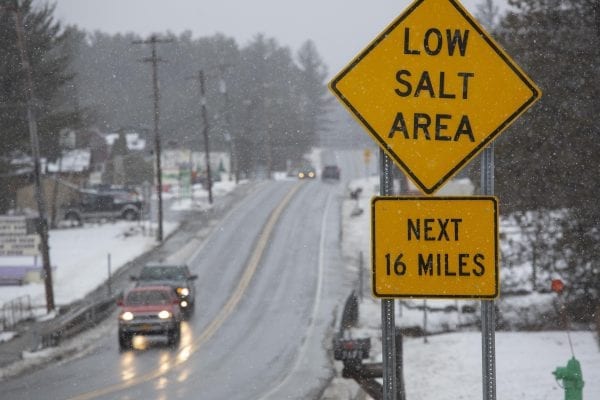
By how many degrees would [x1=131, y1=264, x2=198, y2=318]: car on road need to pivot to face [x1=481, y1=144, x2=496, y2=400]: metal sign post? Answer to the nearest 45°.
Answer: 0° — it already faces it

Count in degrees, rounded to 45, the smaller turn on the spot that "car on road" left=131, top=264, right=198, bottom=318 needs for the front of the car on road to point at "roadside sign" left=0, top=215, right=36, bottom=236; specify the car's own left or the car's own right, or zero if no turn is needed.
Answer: approximately 135° to the car's own right

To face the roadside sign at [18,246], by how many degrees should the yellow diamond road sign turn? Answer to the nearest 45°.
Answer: approximately 135° to its right

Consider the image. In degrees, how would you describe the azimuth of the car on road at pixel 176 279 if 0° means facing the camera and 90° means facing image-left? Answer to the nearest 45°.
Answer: approximately 0°

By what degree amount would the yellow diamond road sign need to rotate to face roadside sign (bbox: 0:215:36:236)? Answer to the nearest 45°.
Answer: approximately 135° to its right

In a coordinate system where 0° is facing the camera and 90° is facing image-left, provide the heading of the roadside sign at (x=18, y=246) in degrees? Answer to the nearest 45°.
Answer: approximately 0°

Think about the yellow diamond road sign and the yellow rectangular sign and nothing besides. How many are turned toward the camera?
2
